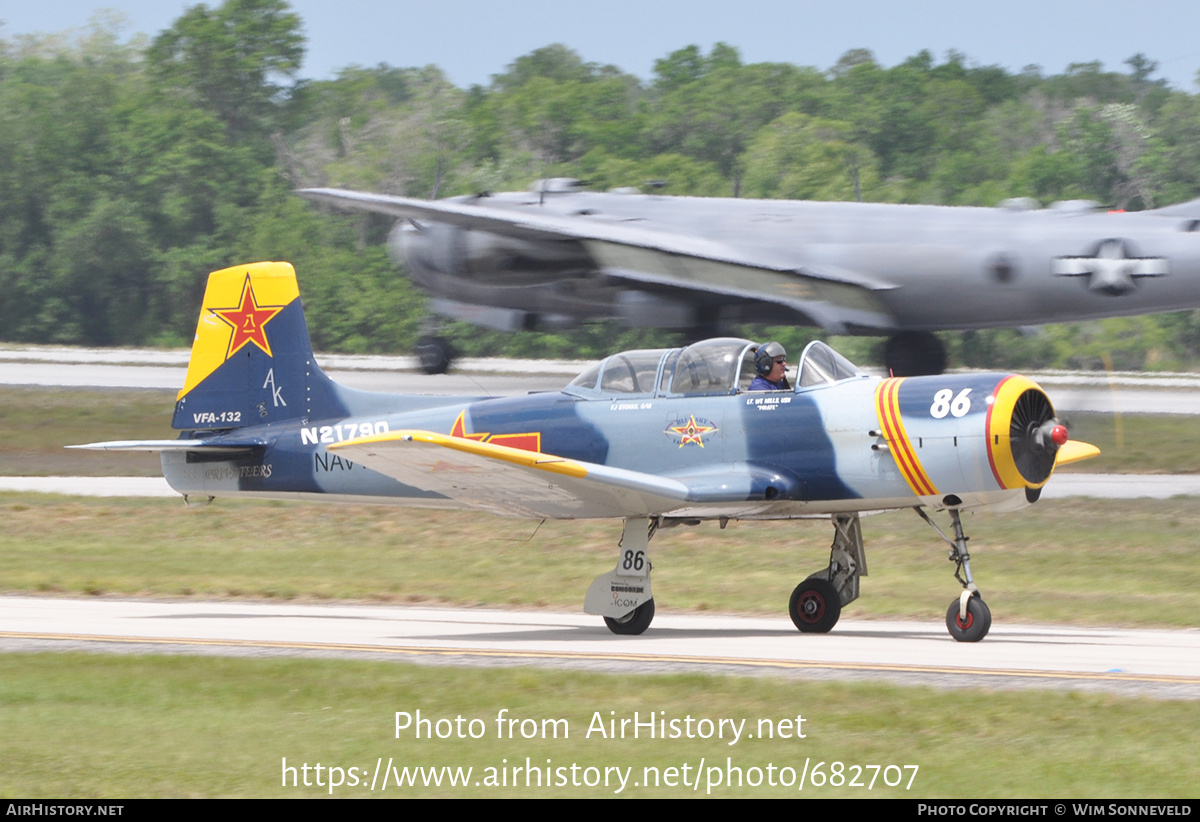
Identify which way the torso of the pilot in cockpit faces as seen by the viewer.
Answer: to the viewer's right
